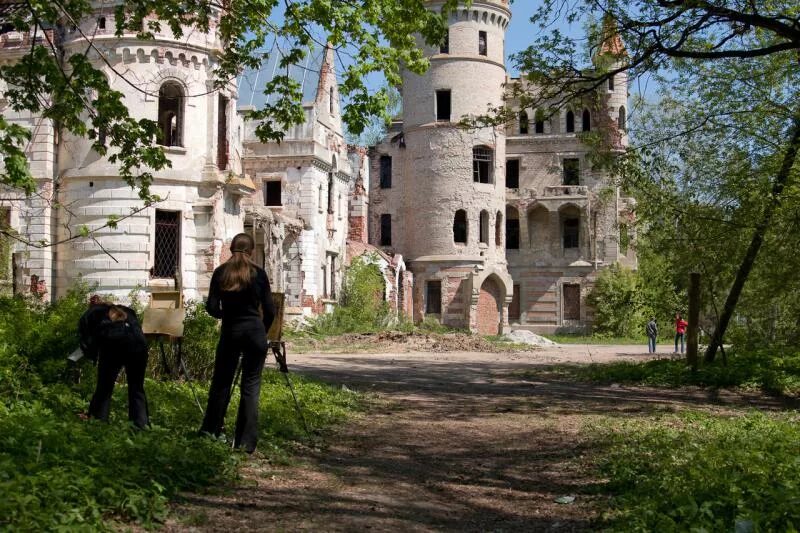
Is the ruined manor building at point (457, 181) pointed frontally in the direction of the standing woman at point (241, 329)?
yes

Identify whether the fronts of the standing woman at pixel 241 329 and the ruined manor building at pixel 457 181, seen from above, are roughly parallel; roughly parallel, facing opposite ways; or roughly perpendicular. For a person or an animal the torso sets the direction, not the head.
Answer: roughly parallel, facing opposite ways

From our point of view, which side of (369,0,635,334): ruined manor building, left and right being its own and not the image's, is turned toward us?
front

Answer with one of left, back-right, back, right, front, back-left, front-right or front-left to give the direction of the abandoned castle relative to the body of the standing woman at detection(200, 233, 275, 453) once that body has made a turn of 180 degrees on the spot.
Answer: back

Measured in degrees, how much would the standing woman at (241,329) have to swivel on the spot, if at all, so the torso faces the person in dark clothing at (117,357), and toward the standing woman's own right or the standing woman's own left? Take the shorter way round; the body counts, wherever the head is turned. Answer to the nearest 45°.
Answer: approximately 45° to the standing woman's own left

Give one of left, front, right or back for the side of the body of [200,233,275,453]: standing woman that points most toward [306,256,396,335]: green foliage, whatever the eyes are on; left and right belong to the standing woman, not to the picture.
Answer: front

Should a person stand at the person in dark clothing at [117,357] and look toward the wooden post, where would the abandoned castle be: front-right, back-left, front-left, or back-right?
front-left

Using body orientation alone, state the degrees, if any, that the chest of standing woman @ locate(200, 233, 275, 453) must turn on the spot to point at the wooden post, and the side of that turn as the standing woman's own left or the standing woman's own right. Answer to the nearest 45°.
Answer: approximately 45° to the standing woman's own right

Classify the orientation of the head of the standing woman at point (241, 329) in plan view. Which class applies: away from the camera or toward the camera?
away from the camera

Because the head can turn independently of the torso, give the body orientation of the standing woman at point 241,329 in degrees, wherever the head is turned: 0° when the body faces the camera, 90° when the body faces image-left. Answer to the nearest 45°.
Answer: approximately 180°

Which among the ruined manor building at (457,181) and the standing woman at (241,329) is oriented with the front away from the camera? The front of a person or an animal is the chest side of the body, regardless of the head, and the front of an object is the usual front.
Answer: the standing woman

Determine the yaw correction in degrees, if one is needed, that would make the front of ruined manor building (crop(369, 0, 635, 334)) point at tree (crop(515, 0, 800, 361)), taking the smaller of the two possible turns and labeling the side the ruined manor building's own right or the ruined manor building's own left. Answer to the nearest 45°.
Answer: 0° — it already faces it

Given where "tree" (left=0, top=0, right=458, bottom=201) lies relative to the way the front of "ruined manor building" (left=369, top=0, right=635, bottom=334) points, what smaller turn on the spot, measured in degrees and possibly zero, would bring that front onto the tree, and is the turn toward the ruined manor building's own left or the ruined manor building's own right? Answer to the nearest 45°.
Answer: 0° — it already faces it

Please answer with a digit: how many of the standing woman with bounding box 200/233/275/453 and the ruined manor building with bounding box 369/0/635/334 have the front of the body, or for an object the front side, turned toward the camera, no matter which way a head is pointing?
1

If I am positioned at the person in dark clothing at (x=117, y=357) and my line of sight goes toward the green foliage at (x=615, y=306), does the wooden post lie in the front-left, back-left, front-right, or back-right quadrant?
front-right
